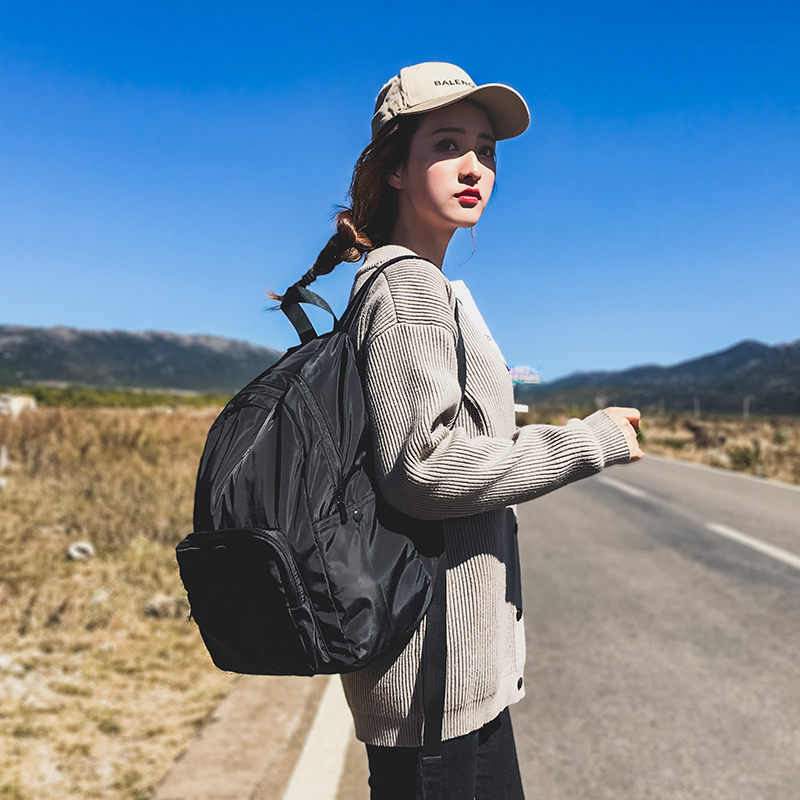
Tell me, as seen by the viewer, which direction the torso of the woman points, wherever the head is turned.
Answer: to the viewer's right

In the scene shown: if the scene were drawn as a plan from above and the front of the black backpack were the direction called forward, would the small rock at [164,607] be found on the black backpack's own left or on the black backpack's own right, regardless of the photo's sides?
on the black backpack's own right

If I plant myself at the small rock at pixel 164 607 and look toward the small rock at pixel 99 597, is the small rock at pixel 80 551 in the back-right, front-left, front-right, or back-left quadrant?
front-right

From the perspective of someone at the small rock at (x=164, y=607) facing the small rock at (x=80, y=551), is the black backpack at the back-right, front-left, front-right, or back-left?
back-left

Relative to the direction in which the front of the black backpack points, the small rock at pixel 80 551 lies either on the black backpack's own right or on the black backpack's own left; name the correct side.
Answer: on the black backpack's own right

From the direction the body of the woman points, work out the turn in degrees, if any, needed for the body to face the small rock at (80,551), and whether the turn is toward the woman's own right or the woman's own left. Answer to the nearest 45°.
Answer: approximately 135° to the woman's own left

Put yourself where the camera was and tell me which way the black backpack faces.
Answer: facing the viewer and to the left of the viewer
